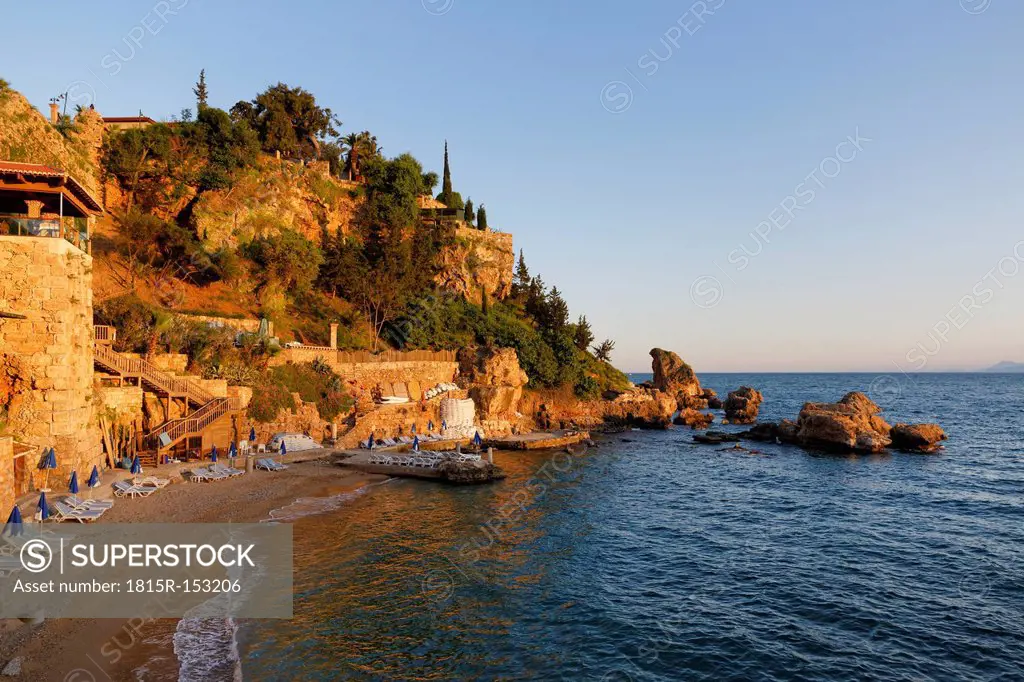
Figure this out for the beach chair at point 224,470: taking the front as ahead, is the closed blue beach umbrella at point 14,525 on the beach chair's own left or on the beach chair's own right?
on the beach chair's own right

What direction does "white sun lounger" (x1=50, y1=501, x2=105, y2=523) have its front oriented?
to the viewer's right

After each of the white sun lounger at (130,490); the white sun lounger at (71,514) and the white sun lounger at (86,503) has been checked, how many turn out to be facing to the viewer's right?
3

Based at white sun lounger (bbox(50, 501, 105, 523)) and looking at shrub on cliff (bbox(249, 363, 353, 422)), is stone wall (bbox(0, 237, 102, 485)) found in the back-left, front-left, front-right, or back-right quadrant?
front-left

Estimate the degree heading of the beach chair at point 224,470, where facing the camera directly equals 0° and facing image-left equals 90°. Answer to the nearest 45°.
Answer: approximately 315°

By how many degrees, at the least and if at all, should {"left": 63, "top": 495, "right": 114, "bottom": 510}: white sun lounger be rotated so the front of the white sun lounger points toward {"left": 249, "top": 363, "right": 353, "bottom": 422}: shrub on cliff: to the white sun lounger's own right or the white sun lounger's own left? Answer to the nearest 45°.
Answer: approximately 45° to the white sun lounger's own left

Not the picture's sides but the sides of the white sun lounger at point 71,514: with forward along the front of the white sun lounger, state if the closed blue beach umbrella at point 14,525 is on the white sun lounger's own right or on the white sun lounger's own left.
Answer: on the white sun lounger's own right

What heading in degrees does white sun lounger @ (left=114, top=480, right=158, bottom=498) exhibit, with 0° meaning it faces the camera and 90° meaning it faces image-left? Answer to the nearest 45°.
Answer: approximately 270°

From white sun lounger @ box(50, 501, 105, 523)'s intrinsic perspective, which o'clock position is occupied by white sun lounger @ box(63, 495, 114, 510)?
white sun lounger @ box(63, 495, 114, 510) is roughly at 10 o'clock from white sun lounger @ box(50, 501, 105, 523).

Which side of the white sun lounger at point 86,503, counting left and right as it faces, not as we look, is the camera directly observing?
right
